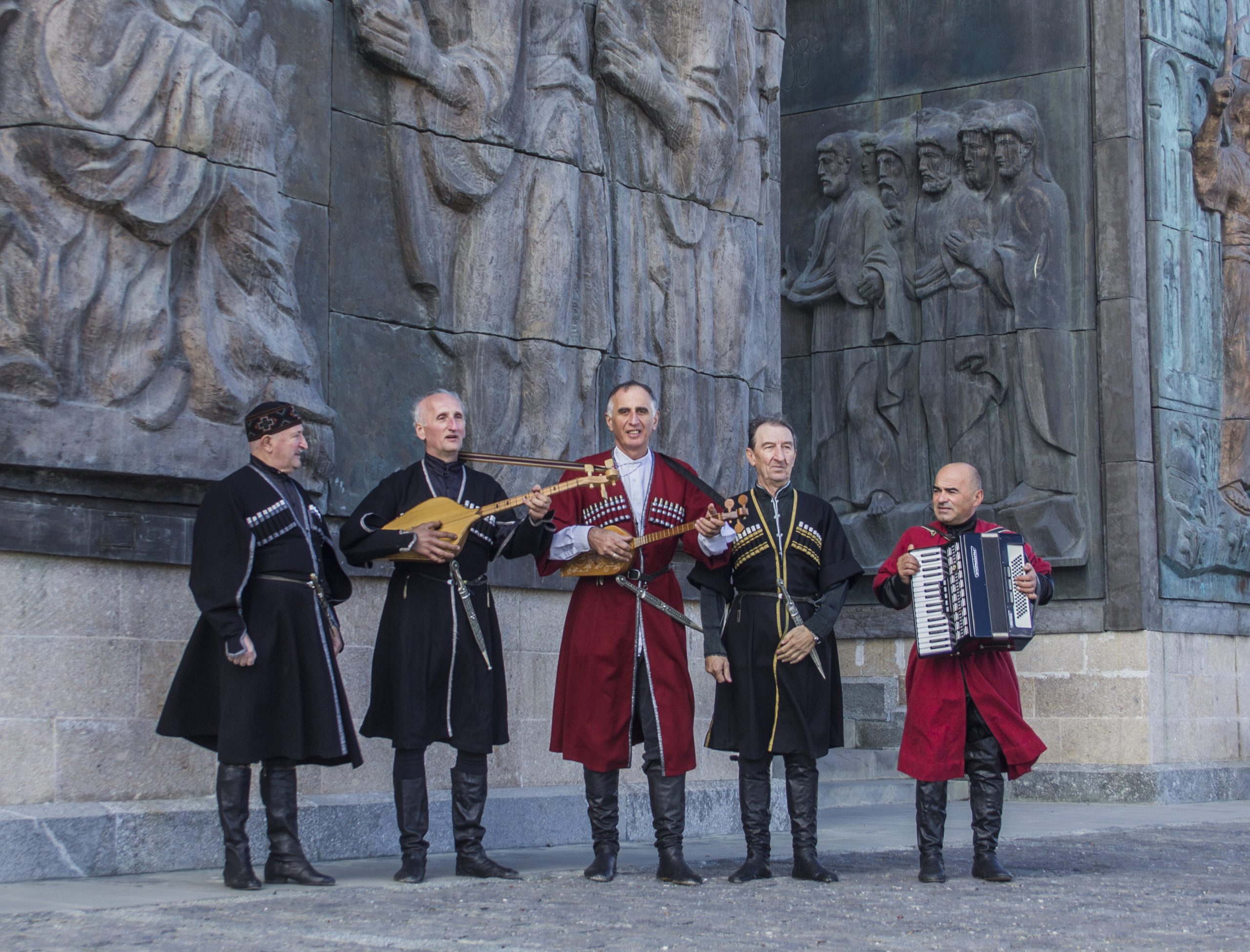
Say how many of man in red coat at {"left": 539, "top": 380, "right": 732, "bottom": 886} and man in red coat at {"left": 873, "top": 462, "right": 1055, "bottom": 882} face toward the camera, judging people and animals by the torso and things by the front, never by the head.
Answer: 2

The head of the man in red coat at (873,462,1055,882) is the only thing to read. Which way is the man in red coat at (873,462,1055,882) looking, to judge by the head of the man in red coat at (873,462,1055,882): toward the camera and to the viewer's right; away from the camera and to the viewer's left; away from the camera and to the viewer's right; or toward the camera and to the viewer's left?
toward the camera and to the viewer's left

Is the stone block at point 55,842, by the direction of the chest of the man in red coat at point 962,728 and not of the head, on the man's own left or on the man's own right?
on the man's own right

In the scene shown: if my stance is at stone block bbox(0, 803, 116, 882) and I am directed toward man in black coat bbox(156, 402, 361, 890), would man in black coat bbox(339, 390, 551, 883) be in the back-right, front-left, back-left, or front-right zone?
front-left

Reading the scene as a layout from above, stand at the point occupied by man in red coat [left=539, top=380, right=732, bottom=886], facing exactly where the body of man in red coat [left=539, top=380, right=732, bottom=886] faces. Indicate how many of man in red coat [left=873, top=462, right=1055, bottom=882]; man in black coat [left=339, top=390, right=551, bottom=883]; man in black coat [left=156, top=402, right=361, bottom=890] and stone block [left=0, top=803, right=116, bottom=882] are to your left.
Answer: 1

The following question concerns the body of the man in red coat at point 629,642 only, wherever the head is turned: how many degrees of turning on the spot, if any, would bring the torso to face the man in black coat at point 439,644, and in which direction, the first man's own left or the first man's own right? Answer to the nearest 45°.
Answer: approximately 90° to the first man's own right

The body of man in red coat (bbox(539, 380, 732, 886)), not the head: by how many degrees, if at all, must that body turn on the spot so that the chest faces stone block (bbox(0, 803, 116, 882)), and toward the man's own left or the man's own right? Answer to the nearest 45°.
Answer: approximately 90° to the man's own right

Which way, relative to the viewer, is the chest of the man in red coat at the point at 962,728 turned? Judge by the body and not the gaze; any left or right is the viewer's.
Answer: facing the viewer

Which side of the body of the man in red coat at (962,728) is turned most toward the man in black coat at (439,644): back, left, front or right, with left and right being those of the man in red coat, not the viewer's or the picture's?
right

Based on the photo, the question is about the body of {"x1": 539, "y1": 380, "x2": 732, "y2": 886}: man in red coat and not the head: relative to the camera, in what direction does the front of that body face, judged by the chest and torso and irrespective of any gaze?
toward the camera

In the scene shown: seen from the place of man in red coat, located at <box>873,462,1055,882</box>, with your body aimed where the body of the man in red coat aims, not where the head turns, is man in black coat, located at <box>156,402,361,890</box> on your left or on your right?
on your right

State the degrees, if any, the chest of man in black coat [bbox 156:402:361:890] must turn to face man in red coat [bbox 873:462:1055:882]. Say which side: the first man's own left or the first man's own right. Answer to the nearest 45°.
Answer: approximately 45° to the first man's own left
